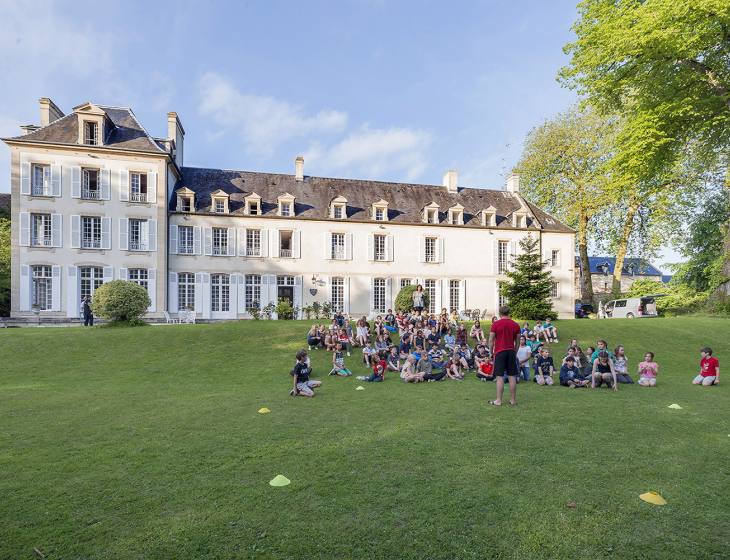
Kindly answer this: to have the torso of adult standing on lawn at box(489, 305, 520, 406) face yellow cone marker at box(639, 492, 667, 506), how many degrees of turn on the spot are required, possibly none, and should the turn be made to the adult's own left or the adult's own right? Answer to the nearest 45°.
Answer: approximately 180°

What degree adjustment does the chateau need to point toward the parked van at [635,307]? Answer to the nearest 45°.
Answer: approximately 90° to its left

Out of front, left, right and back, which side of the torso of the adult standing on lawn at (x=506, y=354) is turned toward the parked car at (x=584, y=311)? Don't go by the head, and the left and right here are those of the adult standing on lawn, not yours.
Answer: front

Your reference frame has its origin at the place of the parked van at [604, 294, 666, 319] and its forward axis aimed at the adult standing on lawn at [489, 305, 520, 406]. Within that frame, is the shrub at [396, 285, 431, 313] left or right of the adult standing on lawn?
right

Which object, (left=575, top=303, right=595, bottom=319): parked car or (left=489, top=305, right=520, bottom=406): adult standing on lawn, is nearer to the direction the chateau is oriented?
the adult standing on lawn

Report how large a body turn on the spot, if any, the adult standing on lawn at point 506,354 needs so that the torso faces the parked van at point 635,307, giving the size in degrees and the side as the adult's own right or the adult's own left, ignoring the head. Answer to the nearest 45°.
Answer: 0° — they already face it

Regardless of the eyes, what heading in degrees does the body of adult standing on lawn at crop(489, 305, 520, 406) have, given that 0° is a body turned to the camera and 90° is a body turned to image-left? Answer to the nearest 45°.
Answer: approximately 180°

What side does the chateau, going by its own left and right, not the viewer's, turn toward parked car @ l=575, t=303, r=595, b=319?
left

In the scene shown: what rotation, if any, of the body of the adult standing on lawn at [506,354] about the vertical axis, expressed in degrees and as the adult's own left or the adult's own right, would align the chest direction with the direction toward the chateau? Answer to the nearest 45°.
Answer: approximately 45° to the adult's own left

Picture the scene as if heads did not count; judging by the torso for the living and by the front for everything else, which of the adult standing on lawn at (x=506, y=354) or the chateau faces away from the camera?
the adult standing on lawn

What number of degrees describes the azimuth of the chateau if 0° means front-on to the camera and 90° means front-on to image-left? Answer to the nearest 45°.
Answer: approximately 0°

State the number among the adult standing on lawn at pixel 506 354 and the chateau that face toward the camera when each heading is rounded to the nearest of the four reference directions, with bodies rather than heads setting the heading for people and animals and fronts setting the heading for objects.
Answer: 1

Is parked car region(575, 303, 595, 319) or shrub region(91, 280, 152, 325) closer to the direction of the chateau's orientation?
the shrub

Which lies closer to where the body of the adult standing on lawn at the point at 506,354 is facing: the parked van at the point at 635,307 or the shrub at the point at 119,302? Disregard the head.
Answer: the parked van
